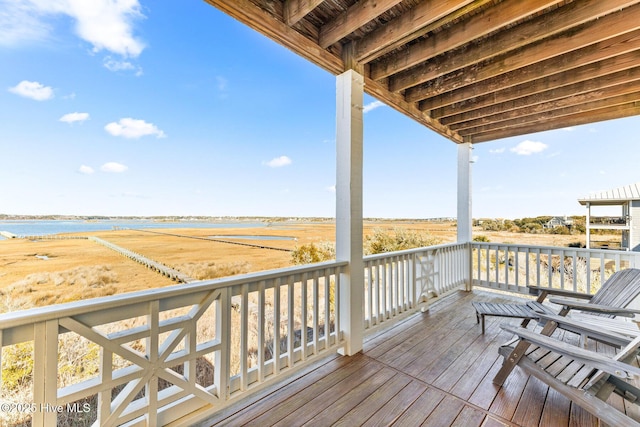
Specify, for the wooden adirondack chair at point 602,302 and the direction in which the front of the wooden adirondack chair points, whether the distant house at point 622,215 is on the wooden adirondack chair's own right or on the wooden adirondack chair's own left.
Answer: on the wooden adirondack chair's own right

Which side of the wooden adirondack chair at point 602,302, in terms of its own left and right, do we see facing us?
left

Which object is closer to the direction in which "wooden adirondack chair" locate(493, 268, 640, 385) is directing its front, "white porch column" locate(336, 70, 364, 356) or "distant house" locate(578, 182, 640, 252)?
the white porch column

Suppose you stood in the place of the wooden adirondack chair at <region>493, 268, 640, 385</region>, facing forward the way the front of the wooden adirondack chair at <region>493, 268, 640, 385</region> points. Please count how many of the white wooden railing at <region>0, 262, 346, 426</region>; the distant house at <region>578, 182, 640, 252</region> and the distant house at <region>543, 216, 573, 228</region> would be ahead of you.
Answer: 1

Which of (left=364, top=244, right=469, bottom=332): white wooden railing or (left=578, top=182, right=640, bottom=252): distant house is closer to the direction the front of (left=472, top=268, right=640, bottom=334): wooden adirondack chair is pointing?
the white wooden railing

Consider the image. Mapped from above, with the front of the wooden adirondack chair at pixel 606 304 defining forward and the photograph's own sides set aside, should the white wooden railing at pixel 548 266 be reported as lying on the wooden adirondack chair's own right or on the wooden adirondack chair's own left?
on the wooden adirondack chair's own right

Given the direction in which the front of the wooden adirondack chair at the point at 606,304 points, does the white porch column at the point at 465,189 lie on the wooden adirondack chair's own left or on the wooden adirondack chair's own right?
on the wooden adirondack chair's own right

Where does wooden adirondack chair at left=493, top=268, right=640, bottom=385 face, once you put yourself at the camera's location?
facing the viewer and to the left of the viewer

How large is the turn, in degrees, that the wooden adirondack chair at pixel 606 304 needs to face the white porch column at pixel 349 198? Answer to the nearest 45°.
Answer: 0° — it already faces it
